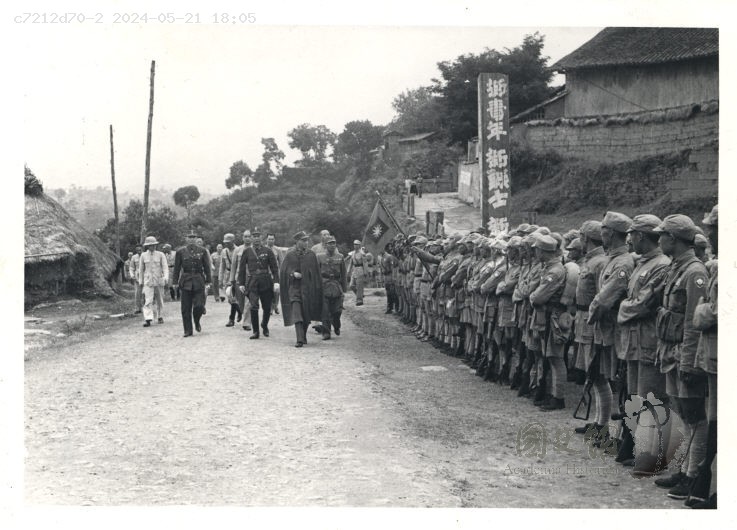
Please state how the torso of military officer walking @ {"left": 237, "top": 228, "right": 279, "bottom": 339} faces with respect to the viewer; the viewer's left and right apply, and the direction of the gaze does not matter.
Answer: facing the viewer

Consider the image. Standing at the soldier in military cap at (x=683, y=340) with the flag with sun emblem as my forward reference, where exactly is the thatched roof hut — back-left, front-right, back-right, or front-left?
front-left

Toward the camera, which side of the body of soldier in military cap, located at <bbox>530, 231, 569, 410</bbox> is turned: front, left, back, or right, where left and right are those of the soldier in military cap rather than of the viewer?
left

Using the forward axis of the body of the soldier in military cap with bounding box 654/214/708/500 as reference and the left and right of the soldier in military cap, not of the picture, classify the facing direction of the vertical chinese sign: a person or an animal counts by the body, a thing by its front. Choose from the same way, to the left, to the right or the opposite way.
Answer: to the left

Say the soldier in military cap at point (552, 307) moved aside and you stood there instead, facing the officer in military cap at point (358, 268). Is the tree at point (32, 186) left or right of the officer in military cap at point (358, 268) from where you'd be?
left

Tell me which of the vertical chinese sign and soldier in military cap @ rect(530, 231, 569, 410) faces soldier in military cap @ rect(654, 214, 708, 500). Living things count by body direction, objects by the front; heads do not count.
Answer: the vertical chinese sign

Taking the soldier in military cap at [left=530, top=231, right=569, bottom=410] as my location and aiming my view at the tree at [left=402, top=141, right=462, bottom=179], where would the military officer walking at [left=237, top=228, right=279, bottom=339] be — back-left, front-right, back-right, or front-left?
front-left

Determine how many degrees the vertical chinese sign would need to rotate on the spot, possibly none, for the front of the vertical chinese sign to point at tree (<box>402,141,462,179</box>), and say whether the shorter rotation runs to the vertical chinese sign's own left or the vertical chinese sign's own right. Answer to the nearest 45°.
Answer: approximately 180°

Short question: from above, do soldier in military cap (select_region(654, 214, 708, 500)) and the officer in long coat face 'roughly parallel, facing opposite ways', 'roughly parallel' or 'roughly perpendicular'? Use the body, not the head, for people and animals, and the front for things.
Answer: roughly perpendicular

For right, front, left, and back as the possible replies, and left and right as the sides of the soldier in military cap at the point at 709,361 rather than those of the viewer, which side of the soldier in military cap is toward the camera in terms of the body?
left

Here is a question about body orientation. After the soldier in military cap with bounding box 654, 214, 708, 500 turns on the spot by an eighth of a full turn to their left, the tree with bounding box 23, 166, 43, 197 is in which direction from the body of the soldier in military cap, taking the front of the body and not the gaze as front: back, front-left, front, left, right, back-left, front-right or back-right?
right

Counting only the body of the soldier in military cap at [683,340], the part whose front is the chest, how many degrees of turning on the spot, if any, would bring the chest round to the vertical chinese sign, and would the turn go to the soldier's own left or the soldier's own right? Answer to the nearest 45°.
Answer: approximately 90° to the soldier's own right

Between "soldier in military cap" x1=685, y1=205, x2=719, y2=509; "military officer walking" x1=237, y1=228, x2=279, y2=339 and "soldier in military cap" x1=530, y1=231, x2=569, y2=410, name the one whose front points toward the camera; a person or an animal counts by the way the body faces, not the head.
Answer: the military officer walking

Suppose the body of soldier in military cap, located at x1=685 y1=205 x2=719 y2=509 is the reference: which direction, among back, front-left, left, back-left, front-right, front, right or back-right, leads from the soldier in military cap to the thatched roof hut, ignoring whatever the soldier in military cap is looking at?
front-right

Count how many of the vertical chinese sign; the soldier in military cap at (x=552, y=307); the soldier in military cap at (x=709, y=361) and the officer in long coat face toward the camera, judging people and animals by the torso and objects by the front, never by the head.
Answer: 2

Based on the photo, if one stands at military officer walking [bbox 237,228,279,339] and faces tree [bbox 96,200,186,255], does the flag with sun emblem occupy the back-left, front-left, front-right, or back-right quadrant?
front-right

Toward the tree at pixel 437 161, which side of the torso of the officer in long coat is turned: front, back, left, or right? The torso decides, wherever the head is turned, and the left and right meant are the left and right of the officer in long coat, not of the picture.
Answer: back

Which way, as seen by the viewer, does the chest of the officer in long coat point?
toward the camera

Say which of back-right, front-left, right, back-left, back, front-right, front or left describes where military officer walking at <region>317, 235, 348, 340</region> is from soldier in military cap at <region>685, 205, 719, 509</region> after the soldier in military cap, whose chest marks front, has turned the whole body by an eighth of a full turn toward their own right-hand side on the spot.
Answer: front

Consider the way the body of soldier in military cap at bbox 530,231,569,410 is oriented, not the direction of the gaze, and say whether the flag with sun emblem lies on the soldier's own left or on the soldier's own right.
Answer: on the soldier's own right

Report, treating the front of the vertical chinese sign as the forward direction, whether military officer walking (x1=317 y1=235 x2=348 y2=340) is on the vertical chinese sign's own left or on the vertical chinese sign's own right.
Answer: on the vertical chinese sign's own right

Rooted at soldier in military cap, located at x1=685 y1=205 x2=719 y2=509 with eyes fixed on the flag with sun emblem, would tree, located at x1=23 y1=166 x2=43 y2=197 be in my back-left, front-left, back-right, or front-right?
front-left
